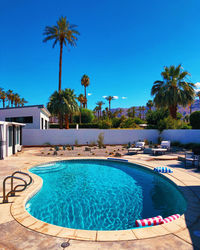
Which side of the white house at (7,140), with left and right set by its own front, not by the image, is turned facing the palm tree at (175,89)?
front

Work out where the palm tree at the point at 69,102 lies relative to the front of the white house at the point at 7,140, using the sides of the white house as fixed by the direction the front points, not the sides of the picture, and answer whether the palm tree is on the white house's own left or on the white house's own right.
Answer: on the white house's own left

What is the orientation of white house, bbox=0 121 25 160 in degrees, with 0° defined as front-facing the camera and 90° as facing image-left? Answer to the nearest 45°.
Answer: approximately 270°

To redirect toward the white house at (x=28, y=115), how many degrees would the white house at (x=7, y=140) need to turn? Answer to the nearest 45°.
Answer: approximately 90° to its left

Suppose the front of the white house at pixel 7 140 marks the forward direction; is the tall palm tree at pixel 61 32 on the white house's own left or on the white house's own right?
on the white house's own left

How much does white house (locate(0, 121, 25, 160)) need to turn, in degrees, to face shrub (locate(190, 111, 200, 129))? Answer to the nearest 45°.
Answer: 0° — it already faces it

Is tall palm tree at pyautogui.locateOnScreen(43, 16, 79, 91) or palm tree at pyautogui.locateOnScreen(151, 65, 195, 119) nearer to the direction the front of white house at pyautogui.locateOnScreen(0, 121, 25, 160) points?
the palm tree

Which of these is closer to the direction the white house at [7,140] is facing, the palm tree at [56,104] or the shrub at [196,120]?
the shrub

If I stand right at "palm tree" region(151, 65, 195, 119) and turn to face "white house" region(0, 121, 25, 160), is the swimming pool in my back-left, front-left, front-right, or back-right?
front-left

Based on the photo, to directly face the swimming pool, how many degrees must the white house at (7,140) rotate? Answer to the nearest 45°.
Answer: approximately 90° to its right
